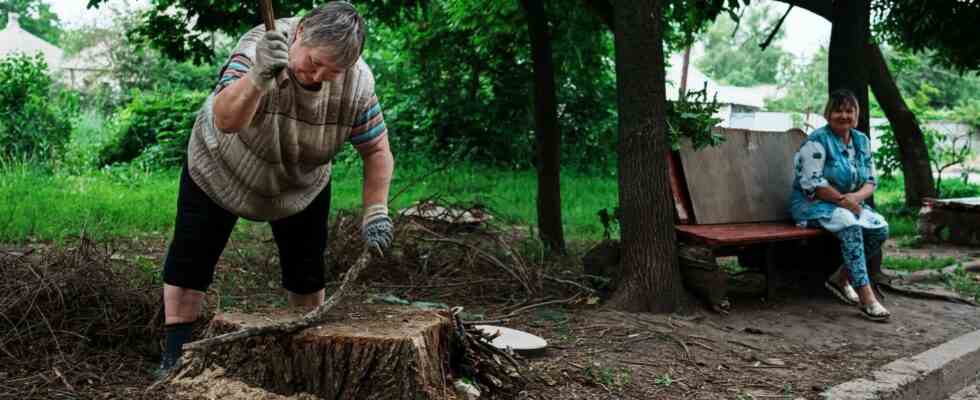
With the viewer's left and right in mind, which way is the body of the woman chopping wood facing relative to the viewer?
facing the viewer

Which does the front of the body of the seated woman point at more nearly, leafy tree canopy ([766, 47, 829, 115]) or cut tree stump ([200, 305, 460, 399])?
the cut tree stump

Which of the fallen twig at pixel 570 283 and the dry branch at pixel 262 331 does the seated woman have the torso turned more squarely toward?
the dry branch

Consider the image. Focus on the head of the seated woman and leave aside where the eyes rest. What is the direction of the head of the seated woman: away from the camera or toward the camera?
toward the camera

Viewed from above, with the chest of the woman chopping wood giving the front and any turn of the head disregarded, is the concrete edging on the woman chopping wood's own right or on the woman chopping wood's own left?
on the woman chopping wood's own left

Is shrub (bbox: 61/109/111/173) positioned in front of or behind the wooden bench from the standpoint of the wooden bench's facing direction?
behind

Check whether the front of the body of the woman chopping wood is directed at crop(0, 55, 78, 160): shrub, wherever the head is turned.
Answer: no

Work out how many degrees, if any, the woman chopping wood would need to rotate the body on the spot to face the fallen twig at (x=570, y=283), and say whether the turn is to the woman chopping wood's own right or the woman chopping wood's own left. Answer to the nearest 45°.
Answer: approximately 135° to the woman chopping wood's own left

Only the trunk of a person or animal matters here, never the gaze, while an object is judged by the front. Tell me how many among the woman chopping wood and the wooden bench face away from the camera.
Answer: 0

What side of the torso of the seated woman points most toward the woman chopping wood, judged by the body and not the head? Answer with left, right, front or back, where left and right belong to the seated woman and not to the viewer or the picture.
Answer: right

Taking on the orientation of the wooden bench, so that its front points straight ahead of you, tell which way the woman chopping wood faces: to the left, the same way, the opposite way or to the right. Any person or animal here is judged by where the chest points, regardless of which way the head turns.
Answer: the same way

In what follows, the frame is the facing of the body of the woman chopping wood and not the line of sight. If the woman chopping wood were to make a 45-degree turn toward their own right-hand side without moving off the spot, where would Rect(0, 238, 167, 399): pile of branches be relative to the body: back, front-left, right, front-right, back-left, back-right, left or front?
right

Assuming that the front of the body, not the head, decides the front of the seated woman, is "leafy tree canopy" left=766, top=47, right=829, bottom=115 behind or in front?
behind

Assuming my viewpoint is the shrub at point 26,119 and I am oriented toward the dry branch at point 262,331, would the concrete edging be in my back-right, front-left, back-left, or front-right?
front-left

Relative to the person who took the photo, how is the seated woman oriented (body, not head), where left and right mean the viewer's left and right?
facing the viewer and to the right of the viewer
